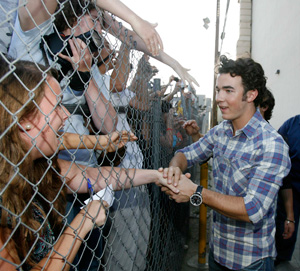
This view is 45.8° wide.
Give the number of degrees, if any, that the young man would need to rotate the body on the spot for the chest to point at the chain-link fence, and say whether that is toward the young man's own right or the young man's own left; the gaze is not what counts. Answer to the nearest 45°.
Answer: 0° — they already face it

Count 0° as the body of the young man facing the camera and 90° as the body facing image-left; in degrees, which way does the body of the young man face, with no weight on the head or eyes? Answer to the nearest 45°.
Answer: approximately 45°
